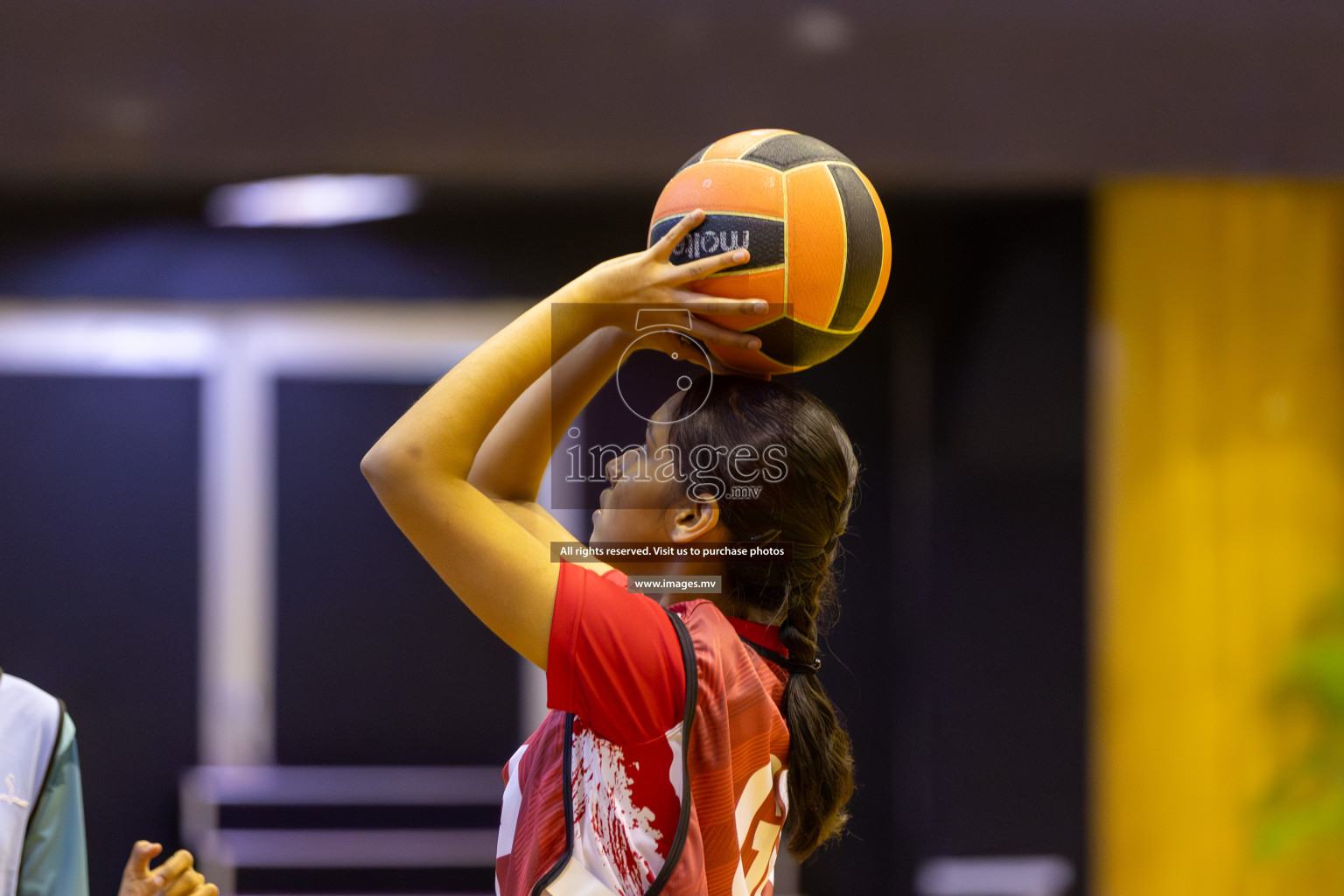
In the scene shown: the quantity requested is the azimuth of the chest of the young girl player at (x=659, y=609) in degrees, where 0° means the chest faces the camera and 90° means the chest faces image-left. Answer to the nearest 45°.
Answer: approximately 90°

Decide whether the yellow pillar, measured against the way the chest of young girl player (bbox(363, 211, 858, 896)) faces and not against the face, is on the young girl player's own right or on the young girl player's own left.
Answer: on the young girl player's own right

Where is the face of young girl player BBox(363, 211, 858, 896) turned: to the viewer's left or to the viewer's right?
to the viewer's left
